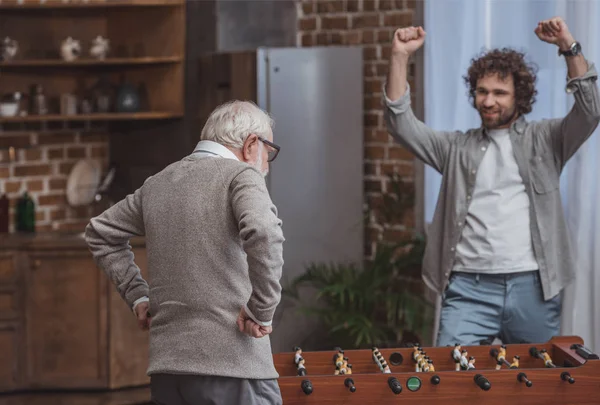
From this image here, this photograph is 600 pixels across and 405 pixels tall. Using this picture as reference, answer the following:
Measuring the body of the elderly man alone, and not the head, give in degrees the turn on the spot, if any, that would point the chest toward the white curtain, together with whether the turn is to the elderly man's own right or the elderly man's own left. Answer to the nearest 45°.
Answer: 0° — they already face it

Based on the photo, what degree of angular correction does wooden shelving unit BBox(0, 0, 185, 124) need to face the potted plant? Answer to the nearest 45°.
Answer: approximately 45° to its left

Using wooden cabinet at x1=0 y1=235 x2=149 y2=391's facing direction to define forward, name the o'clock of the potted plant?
The potted plant is roughly at 10 o'clock from the wooden cabinet.

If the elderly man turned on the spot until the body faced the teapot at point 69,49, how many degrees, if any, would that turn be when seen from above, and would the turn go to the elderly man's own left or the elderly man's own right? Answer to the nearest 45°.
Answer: approximately 45° to the elderly man's own left

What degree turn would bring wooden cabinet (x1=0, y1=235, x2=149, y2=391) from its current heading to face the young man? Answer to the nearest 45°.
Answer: approximately 45° to its left

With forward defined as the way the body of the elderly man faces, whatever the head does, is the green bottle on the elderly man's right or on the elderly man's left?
on the elderly man's left

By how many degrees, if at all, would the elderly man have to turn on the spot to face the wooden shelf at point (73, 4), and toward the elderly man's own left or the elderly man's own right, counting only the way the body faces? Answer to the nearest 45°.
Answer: approximately 45° to the elderly man's own left

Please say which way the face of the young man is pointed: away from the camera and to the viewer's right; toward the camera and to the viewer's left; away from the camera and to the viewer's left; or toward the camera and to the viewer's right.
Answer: toward the camera and to the viewer's left

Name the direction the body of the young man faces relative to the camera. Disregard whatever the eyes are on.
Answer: toward the camera

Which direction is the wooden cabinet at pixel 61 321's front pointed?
toward the camera
